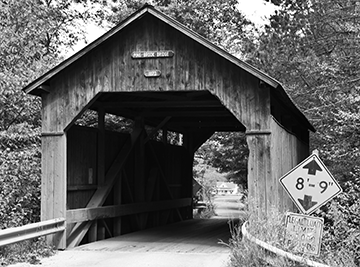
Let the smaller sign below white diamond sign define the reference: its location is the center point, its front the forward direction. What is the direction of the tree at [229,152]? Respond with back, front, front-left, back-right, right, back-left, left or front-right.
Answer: back

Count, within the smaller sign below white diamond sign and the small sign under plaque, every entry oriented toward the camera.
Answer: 2

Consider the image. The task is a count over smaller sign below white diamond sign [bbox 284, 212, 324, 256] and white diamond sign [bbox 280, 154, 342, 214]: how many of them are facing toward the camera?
2

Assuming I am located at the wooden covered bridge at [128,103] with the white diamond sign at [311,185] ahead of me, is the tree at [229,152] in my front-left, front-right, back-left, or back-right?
back-left

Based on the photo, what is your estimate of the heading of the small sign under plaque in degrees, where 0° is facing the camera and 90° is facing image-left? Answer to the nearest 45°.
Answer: approximately 0°

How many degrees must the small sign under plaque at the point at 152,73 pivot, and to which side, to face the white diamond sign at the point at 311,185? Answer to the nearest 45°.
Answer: approximately 45° to its left

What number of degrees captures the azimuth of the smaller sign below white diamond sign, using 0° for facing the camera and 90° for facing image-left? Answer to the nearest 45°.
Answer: approximately 0°
